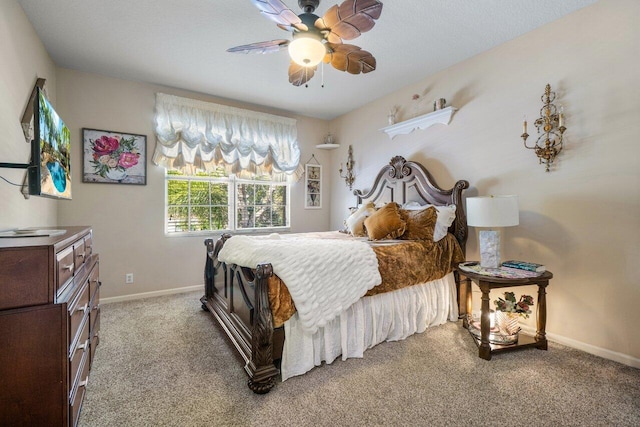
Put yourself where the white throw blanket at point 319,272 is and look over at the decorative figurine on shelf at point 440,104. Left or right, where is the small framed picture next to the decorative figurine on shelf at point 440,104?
left

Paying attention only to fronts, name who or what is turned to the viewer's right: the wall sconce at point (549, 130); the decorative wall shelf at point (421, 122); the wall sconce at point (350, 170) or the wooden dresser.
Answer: the wooden dresser

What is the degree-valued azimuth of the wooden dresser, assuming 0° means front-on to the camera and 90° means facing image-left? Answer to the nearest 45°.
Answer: approximately 270°

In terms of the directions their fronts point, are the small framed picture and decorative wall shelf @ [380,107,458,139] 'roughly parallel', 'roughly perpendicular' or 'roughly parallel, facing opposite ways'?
roughly perpendicular

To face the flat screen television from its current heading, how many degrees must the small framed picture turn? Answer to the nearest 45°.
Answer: approximately 90° to its right

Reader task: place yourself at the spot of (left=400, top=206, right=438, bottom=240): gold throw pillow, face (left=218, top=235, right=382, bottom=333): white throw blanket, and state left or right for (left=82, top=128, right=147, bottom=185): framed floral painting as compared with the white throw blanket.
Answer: right
